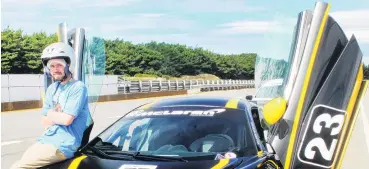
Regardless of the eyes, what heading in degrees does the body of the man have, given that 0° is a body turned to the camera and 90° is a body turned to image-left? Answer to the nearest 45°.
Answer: approximately 45°

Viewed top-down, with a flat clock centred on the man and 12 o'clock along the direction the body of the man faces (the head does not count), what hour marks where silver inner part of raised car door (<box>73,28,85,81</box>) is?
The silver inner part of raised car door is roughly at 5 o'clock from the man.

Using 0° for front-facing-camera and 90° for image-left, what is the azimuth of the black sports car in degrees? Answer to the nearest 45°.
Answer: approximately 45°

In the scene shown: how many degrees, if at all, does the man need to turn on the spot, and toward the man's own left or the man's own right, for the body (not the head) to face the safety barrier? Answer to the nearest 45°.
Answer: approximately 135° to the man's own right
